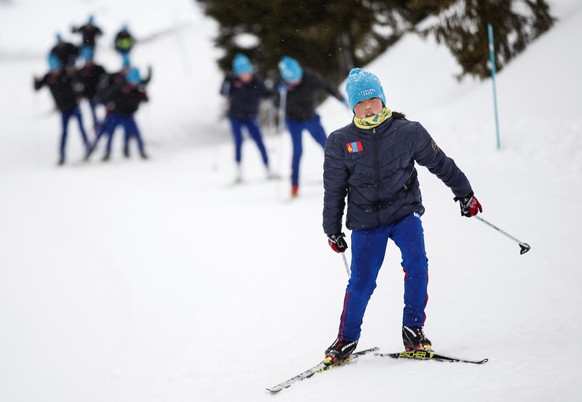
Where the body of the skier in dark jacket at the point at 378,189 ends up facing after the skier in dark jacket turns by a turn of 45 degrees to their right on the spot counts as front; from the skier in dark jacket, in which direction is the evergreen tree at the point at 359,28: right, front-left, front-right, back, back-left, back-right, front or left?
back-right

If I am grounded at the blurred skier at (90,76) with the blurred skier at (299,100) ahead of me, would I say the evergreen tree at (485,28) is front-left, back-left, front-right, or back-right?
front-left

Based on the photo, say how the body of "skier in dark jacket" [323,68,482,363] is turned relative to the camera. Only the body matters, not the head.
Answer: toward the camera

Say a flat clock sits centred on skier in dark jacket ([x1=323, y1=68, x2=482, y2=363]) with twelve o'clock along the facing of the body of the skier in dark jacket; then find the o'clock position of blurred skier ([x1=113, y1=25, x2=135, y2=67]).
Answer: The blurred skier is roughly at 5 o'clock from the skier in dark jacket.

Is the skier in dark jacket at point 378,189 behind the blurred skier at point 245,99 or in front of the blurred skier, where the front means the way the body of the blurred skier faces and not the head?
in front

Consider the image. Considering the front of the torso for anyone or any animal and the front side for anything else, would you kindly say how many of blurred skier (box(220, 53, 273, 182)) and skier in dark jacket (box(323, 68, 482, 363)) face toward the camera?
2

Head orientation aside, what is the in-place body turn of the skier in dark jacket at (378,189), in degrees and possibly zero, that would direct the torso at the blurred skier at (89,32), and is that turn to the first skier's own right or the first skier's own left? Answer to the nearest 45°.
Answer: approximately 135° to the first skier's own right

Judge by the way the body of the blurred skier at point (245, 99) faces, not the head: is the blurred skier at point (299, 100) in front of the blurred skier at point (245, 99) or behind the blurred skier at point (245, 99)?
in front

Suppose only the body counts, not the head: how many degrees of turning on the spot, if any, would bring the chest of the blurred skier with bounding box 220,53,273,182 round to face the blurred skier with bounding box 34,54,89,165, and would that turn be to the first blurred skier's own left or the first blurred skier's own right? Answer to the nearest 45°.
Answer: approximately 135° to the first blurred skier's own right

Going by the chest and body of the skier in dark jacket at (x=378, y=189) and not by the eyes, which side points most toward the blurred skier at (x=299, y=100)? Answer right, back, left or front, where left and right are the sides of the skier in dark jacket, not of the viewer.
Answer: back
